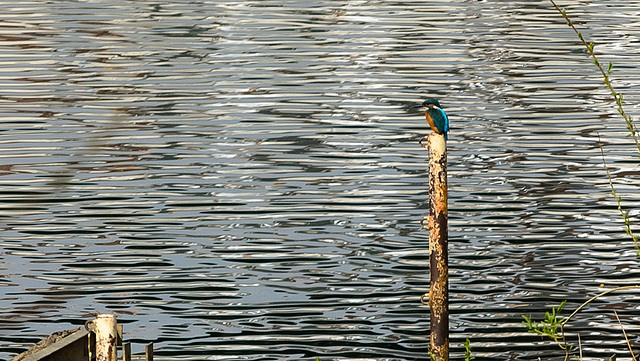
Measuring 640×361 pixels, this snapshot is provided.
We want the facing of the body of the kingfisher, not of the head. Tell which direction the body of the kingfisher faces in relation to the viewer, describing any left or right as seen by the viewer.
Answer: facing to the left of the viewer

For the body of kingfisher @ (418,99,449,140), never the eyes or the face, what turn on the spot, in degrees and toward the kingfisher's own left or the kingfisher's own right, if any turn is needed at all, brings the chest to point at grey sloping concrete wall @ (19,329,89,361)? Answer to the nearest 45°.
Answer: approximately 45° to the kingfisher's own left

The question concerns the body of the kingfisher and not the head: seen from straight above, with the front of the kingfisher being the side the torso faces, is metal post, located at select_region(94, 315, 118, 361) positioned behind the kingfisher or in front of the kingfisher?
in front
